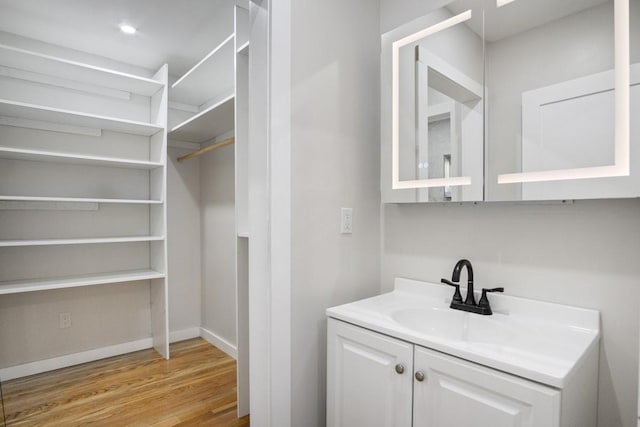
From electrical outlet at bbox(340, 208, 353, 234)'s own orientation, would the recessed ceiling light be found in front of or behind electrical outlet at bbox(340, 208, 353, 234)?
behind

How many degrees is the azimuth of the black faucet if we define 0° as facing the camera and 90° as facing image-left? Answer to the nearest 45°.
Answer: approximately 45°

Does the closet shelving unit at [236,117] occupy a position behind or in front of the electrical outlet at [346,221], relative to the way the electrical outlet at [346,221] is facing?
behind

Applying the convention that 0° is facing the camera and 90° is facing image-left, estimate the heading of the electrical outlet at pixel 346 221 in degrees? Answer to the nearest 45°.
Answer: approximately 315°

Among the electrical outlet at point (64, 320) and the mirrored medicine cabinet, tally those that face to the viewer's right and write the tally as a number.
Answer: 0

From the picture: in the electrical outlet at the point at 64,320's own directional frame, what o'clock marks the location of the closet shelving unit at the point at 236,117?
The closet shelving unit is roughly at 11 o'clock from the electrical outlet.

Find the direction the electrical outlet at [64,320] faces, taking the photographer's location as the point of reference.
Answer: facing the viewer

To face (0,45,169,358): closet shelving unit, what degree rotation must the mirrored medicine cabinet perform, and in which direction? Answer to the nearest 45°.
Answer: approximately 45° to its right

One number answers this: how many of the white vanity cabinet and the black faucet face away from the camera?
0

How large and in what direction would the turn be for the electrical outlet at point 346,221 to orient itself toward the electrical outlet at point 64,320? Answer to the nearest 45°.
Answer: approximately 135° to its right

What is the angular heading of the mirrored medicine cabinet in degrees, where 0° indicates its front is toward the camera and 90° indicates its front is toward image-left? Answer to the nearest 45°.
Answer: approximately 45°

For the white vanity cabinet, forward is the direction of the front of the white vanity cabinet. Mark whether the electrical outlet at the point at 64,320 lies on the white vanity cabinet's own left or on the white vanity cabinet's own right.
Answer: on the white vanity cabinet's own right
